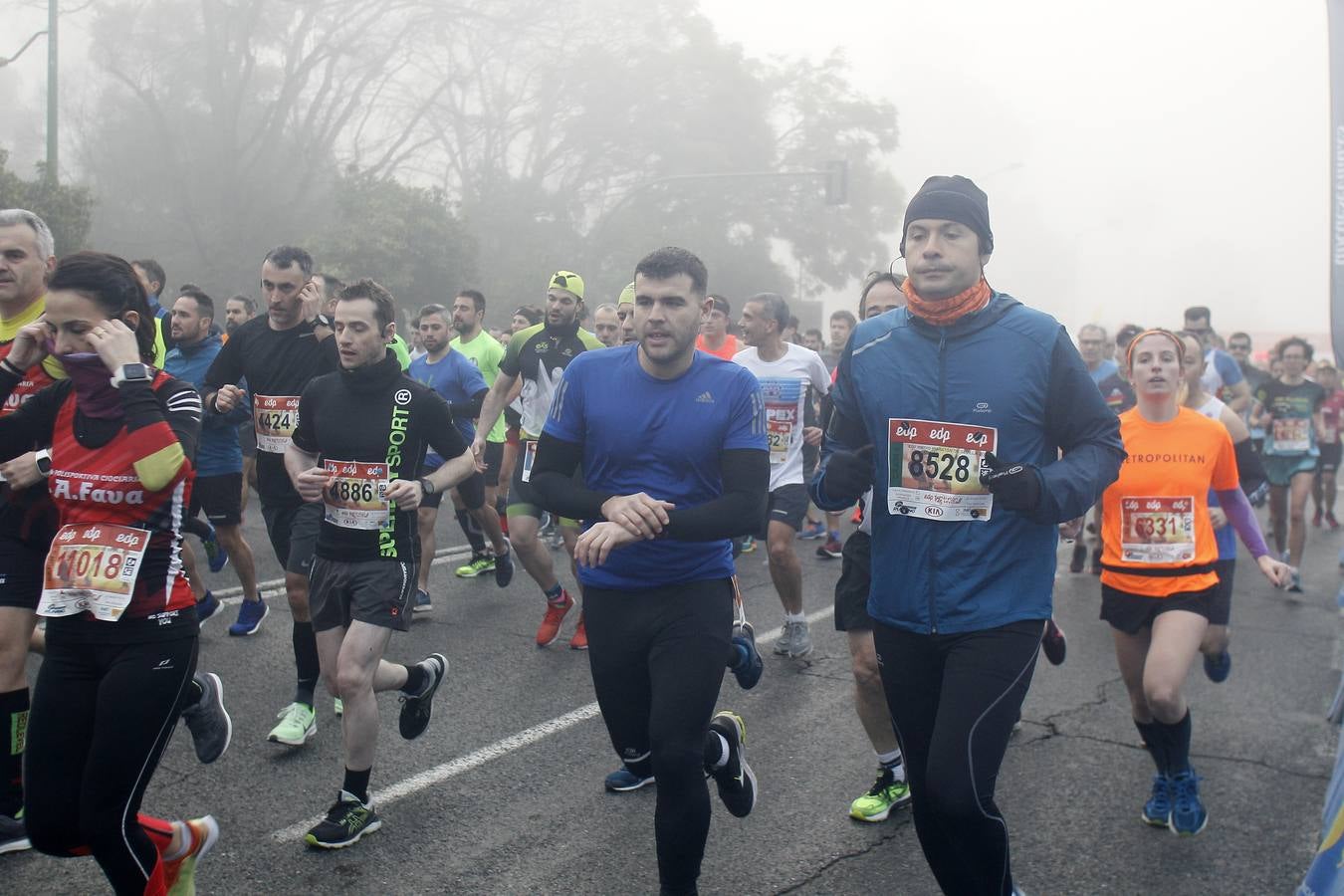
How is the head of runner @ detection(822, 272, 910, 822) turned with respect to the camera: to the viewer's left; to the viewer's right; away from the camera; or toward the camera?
toward the camera

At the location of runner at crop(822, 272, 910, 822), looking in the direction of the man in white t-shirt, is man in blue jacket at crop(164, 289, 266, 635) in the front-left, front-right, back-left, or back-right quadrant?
front-left

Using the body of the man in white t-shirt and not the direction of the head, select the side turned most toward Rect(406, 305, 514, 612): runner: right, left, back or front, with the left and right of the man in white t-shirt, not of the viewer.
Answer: right

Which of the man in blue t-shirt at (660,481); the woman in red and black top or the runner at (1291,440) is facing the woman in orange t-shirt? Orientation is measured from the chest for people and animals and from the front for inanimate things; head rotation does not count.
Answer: the runner

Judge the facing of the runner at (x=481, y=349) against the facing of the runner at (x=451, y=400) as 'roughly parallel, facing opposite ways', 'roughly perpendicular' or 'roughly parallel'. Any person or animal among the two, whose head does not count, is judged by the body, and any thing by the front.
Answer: roughly parallel

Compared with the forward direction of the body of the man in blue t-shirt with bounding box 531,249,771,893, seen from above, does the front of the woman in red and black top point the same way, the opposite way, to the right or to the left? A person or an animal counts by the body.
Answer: the same way

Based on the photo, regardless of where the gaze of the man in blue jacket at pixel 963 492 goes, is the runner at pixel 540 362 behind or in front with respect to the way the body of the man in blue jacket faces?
behind

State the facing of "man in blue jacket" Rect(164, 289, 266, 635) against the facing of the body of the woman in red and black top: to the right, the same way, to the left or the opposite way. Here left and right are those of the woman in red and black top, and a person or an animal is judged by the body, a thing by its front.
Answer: the same way

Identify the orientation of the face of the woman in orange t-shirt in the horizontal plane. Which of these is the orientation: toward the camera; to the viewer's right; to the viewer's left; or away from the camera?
toward the camera

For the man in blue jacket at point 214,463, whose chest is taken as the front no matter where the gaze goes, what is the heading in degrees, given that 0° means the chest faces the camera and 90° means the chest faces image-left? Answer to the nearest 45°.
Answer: approximately 45°

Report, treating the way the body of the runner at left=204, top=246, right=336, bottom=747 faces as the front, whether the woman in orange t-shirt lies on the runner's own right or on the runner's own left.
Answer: on the runner's own left

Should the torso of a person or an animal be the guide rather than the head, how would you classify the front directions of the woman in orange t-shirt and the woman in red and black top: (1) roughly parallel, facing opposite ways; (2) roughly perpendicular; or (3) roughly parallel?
roughly parallel

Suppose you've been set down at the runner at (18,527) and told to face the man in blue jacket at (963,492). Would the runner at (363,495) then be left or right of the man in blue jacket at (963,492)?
left

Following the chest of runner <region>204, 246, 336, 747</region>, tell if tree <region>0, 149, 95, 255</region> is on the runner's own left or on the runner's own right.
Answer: on the runner's own right

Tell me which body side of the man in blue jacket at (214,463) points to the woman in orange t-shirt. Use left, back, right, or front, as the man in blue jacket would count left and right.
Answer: left

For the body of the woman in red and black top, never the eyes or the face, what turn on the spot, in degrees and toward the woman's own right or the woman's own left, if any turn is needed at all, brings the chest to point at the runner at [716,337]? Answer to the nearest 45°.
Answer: approximately 180°
